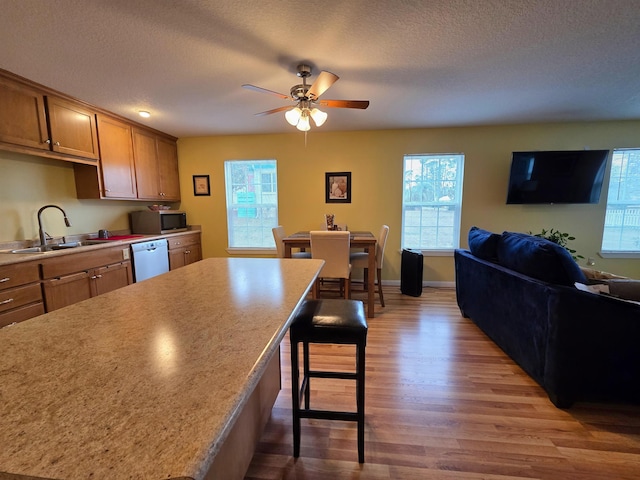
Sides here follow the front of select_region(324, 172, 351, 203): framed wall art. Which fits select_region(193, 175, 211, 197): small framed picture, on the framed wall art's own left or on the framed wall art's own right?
on the framed wall art's own right

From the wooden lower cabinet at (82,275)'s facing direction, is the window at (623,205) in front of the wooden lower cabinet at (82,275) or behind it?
in front

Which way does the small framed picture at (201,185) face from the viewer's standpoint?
toward the camera

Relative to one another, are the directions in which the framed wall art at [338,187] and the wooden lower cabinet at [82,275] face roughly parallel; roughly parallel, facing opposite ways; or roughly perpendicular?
roughly perpendicular

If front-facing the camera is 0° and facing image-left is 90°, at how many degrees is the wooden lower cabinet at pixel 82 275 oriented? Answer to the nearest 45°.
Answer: approximately 315°

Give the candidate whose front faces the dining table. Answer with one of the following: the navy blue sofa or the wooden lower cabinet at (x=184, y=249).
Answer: the wooden lower cabinet

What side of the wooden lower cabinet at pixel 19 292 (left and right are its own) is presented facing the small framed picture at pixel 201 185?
left

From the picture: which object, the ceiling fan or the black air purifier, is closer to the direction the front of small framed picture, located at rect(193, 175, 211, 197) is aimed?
the ceiling fan

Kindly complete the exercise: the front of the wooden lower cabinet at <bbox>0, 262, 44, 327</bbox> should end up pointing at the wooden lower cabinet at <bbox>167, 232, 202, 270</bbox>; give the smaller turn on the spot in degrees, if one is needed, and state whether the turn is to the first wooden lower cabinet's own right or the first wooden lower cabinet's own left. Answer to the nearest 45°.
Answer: approximately 90° to the first wooden lower cabinet's own left

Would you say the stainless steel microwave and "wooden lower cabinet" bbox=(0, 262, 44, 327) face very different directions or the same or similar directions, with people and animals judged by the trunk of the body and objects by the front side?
same or similar directions

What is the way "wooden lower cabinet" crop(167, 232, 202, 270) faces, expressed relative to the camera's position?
facing the viewer and to the right of the viewer

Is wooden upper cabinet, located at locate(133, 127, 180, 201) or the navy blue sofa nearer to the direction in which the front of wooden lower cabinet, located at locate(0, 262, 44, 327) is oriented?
the navy blue sofa

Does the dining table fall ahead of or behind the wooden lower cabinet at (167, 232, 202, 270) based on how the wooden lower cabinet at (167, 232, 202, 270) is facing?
ahead

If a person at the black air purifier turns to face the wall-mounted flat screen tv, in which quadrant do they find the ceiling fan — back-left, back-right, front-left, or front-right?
back-right

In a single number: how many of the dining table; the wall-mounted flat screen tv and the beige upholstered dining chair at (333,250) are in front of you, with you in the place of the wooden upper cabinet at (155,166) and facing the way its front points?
3

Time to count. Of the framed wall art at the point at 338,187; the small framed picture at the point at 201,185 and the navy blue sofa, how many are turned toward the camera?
2

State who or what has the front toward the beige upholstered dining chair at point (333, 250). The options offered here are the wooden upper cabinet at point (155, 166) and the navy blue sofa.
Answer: the wooden upper cabinet

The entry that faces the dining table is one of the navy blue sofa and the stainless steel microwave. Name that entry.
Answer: the stainless steel microwave

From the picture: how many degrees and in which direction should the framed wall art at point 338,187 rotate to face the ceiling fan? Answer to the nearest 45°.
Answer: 0° — it already faces it

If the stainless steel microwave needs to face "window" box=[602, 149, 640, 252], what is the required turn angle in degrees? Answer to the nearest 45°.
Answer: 0° — it already faces it
